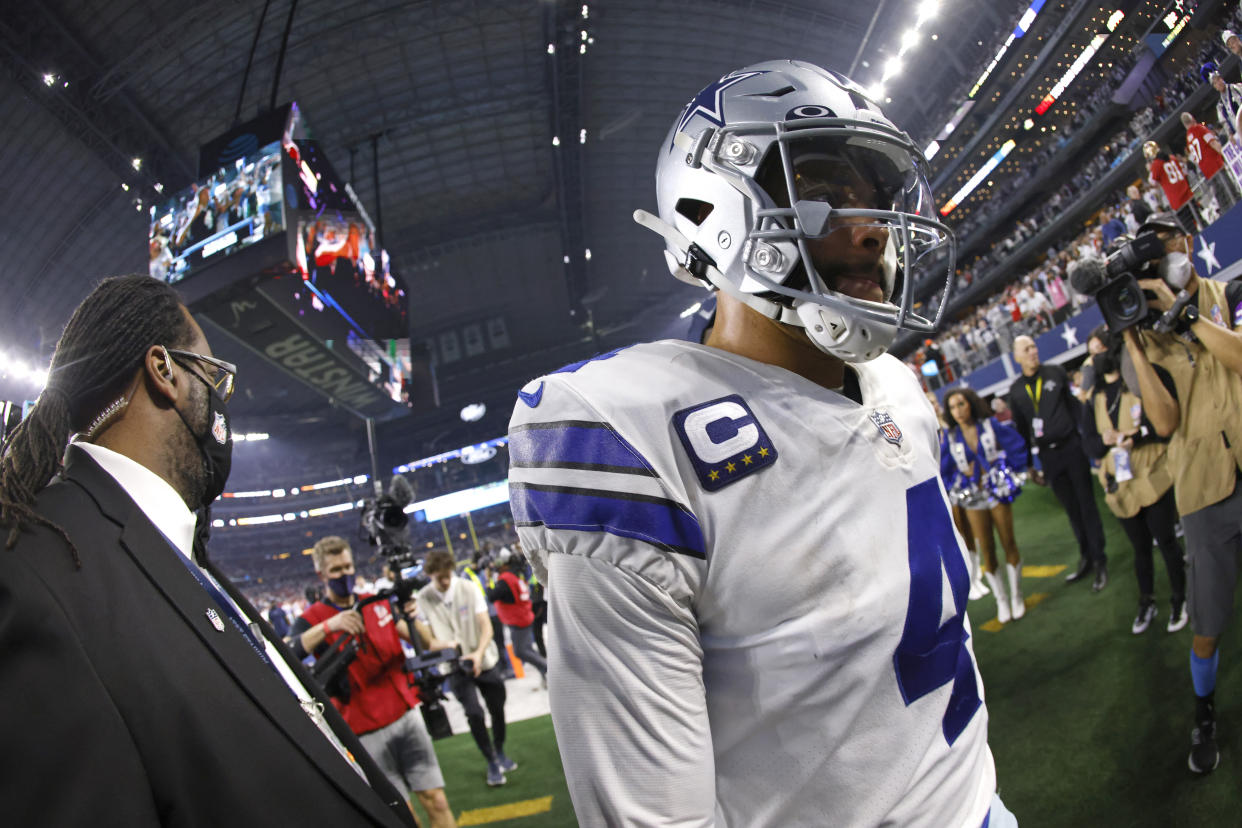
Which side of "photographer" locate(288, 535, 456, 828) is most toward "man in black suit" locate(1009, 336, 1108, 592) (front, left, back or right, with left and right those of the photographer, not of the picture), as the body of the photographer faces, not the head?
left

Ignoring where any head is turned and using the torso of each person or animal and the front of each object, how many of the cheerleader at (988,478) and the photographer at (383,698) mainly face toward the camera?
2

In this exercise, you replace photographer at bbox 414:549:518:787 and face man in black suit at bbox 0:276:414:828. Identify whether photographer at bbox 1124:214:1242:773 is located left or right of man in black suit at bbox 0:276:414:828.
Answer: left

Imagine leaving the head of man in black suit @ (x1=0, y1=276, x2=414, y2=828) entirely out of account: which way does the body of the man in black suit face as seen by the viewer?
to the viewer's right

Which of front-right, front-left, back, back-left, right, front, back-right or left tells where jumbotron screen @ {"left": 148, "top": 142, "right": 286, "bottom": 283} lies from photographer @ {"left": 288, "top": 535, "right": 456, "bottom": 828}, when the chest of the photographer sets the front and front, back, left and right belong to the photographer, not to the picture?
back

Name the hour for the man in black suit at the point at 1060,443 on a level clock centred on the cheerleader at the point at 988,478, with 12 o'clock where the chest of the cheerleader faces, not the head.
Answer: The man in black suit is roughly at 8 o'clock from the cheerleader.

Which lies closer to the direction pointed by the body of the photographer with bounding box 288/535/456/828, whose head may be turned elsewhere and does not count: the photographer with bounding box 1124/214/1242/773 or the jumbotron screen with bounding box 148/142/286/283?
the photographer
